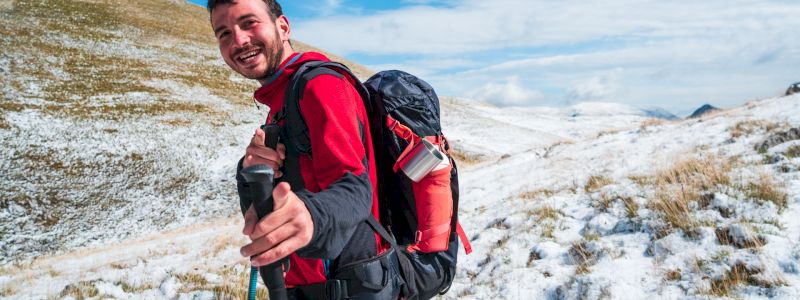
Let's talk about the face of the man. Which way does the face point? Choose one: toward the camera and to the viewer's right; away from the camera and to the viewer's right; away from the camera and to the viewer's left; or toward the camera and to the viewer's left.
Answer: toward the camera and to the viewer's left

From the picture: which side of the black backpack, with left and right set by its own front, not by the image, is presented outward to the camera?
right

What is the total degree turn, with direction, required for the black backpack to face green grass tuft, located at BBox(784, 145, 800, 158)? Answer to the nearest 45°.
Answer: approximately 45° to its left
